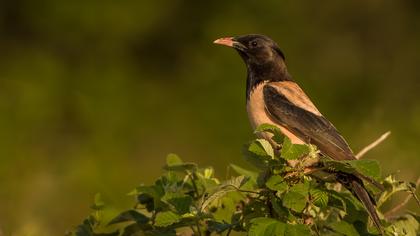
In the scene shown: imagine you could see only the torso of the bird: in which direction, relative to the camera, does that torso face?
to the viewer's left
